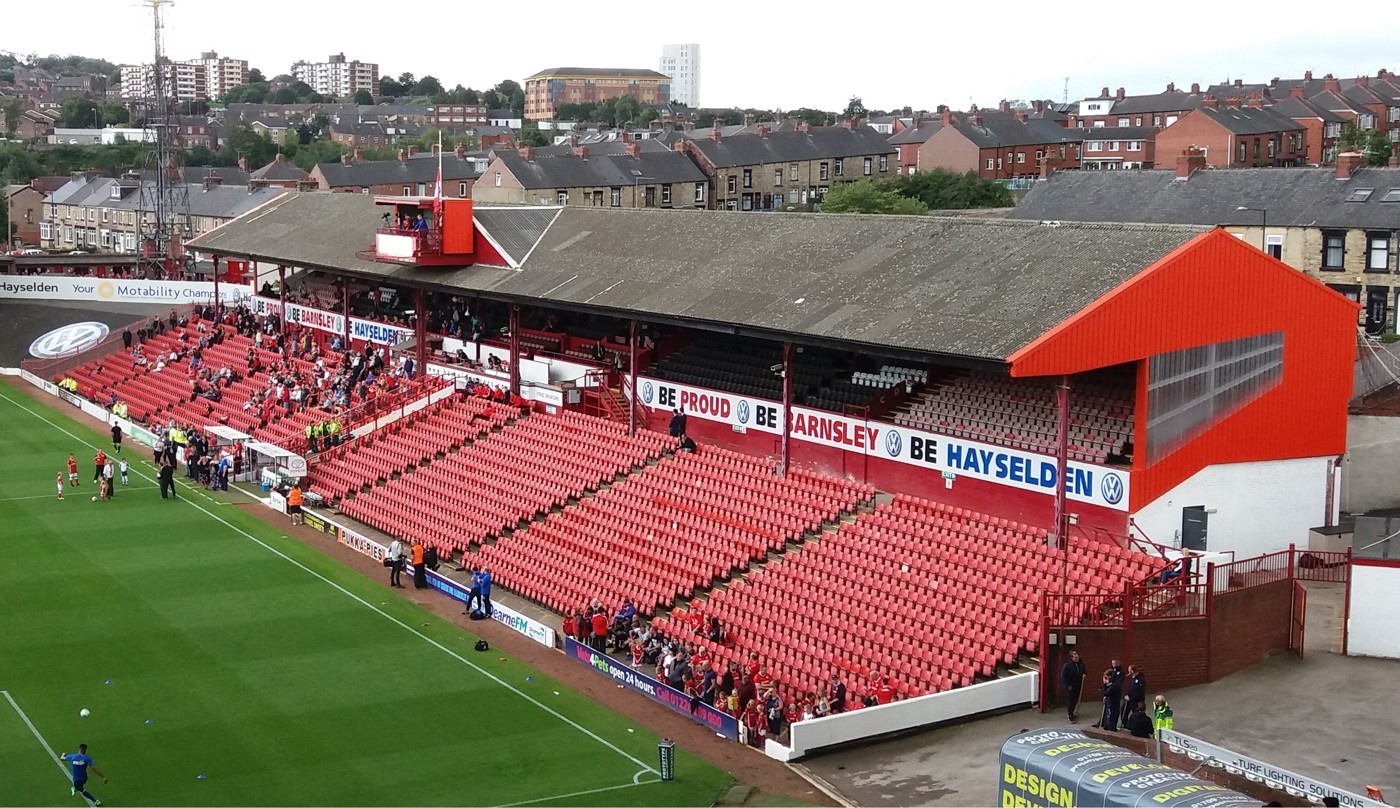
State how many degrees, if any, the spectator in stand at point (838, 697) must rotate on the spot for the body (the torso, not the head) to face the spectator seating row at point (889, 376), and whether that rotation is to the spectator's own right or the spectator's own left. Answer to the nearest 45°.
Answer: approximately 135° to the spectator's own right

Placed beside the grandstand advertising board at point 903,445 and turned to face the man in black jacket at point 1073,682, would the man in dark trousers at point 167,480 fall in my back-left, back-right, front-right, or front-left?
back-right

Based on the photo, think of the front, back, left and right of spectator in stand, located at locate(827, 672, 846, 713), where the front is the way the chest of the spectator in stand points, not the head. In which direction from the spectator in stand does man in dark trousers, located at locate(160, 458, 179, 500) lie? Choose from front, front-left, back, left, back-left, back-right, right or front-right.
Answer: right

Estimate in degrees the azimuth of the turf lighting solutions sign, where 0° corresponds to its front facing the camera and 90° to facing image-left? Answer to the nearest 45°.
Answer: approximately 45°

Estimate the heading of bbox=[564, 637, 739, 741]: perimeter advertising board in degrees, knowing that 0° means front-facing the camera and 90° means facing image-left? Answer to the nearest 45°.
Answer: approximately 45°

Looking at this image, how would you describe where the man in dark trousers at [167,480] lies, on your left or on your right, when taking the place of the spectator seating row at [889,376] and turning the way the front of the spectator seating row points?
on your right

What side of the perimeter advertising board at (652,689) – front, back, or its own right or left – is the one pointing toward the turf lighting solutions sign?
left

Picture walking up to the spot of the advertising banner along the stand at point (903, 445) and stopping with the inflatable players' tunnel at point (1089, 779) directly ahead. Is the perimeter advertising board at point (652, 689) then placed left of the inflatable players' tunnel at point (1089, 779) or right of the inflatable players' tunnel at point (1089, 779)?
right

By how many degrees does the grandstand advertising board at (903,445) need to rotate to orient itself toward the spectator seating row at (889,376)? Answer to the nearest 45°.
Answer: approximately 135° to its right

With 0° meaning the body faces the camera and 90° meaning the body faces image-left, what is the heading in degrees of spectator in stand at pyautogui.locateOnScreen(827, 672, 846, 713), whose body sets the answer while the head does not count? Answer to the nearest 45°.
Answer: approximately 45°
